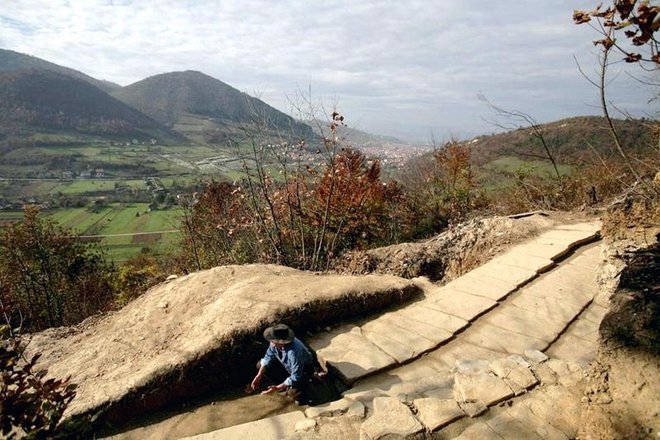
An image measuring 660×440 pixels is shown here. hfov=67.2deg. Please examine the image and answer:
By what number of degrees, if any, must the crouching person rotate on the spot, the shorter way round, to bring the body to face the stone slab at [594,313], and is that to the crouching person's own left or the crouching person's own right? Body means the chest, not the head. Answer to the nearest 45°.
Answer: approximately 135° to the crouching person's own left

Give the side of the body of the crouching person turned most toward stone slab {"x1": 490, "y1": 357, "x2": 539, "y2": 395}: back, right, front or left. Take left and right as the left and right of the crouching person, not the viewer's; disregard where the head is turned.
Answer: left

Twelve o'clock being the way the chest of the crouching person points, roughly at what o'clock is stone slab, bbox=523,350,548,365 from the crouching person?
The stone slab is roughly at 8 o'clock from the crouching person.

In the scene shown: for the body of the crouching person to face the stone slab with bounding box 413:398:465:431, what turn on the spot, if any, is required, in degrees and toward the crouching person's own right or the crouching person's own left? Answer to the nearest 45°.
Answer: approximately 90° to the crouching person's own left

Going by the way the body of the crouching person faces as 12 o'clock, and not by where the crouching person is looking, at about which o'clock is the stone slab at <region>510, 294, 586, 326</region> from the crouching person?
The stone slab is roughly at 7 o'clock from the crouching person.

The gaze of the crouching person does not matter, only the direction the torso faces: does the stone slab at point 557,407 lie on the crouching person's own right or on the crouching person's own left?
on the crouching person's own left

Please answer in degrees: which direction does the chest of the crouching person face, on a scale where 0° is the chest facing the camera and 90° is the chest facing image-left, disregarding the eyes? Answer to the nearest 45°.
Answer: approximately 45°

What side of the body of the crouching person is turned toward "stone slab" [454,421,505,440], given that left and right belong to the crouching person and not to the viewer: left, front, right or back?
left

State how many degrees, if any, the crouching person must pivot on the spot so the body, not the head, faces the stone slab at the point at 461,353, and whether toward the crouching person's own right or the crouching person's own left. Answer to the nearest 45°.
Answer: approximately 135° to the crouching person's own left

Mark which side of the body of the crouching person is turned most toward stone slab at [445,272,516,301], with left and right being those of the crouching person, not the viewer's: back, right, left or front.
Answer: back

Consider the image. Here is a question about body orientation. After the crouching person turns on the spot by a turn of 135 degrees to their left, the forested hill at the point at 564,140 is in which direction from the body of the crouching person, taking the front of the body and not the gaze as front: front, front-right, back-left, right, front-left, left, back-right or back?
front-left
